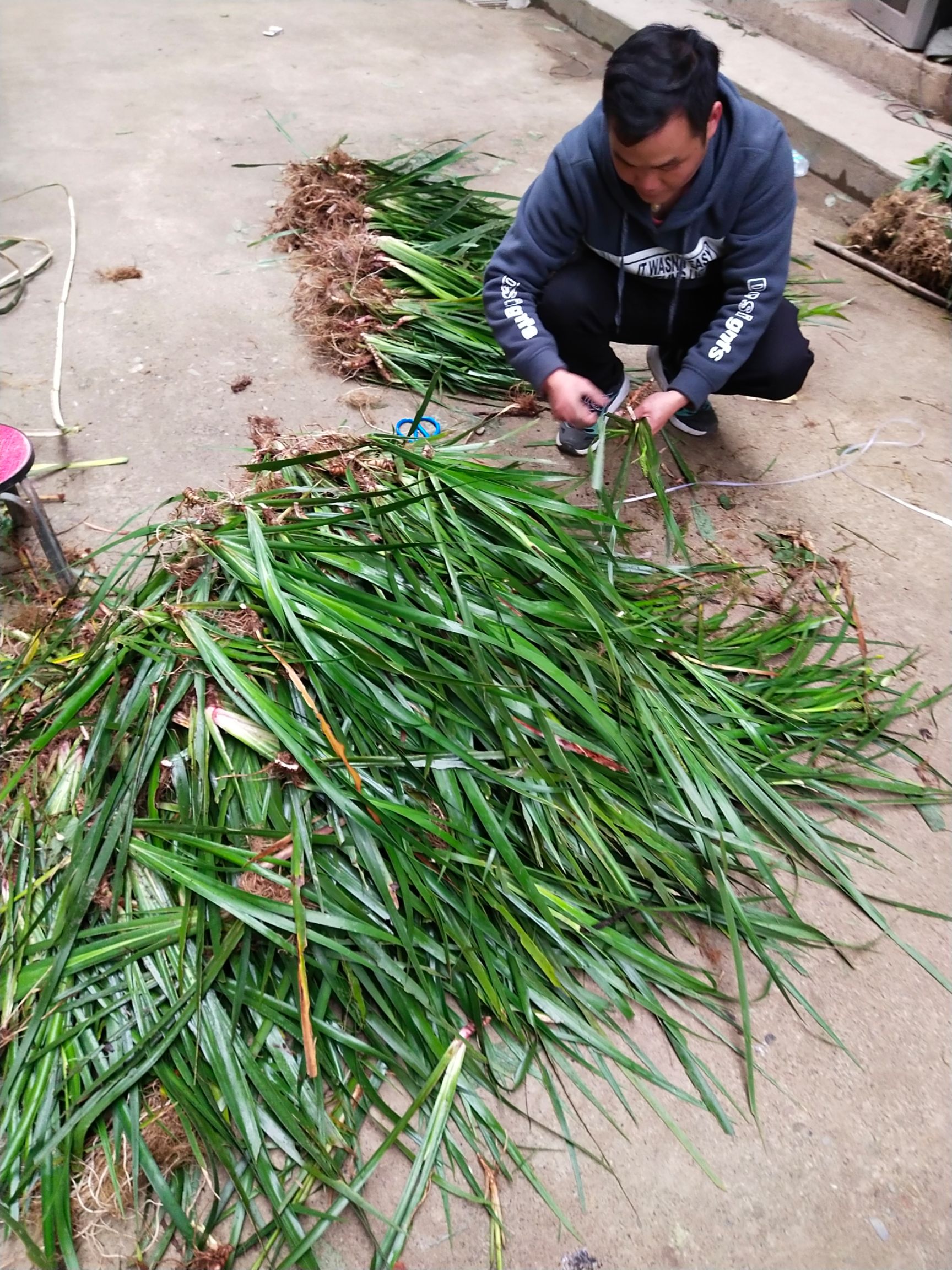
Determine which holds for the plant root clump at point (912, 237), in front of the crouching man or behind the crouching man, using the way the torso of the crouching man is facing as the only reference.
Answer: behind

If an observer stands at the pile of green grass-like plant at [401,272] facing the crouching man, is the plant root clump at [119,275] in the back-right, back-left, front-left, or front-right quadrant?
back-right

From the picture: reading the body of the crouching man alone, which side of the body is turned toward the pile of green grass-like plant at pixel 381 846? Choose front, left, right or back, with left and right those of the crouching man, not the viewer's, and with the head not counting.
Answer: front

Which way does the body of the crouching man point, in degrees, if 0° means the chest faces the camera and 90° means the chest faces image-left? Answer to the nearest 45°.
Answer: approximately 0°

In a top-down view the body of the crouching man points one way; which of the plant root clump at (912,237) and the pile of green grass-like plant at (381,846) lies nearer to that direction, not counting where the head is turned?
the pile of green grass-like plant

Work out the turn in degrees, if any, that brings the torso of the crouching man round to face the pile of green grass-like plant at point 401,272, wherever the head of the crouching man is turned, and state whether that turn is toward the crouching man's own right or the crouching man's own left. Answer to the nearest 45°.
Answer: approximately 135° to the crouching man's own right

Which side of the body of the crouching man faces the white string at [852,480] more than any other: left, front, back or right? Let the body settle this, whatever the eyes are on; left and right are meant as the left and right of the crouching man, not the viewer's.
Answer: left

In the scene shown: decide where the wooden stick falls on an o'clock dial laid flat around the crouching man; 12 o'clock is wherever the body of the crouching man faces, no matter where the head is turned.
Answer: The wooden stick is roughly at 7 o'clock from the crouching man.

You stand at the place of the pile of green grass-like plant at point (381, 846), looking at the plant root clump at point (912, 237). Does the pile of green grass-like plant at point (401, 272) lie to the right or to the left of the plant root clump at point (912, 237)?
left
